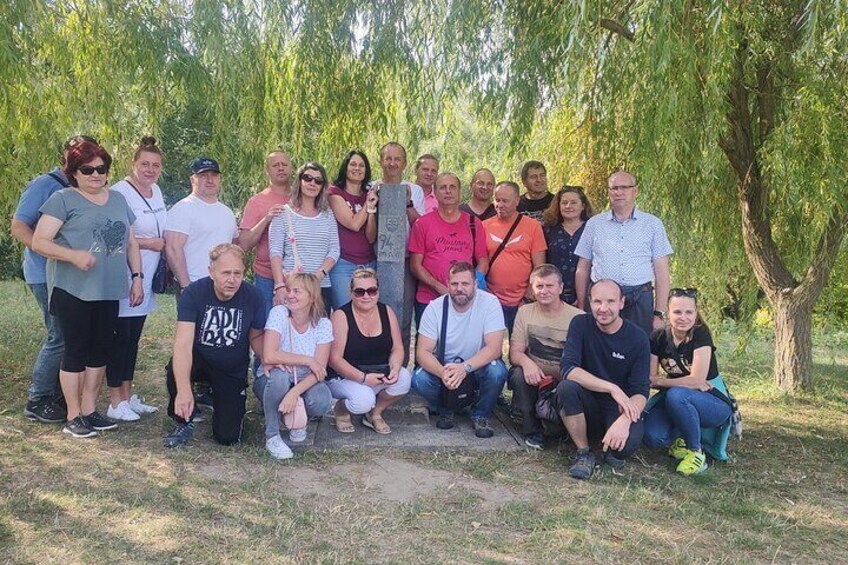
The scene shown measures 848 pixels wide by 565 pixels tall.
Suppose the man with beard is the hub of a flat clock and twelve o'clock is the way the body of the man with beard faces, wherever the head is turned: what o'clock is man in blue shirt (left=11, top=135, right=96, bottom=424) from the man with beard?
The man in blue shirt is roughly at 3 o'clock from the man with beard.

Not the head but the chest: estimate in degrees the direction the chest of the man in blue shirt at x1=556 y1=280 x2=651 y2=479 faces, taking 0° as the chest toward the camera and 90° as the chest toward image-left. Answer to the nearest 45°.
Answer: approximately 0°

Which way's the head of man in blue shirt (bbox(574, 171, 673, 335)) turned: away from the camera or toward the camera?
toward the camera

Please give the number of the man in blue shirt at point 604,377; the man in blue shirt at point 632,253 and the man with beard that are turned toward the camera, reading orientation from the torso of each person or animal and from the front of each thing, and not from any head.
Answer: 3

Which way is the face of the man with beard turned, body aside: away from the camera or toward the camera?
toward the camera

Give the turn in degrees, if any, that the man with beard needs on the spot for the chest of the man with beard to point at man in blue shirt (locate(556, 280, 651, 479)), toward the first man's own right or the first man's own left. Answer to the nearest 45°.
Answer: approximately 45° to the first man's own left

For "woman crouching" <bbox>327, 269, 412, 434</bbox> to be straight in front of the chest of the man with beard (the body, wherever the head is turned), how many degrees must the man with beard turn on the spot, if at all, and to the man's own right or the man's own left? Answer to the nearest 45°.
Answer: approximately 90° to the man's own right

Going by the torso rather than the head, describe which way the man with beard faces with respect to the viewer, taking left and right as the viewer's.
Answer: facing the viewer

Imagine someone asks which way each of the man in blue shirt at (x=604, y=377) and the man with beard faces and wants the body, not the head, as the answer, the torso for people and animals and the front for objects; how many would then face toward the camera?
2

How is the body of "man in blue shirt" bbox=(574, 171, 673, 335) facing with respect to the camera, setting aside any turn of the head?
toward the camera

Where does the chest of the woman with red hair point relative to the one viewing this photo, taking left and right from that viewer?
facing the viewer and to the right of the viewer

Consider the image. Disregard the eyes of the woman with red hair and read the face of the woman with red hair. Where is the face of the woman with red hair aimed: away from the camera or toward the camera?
toward the camera
